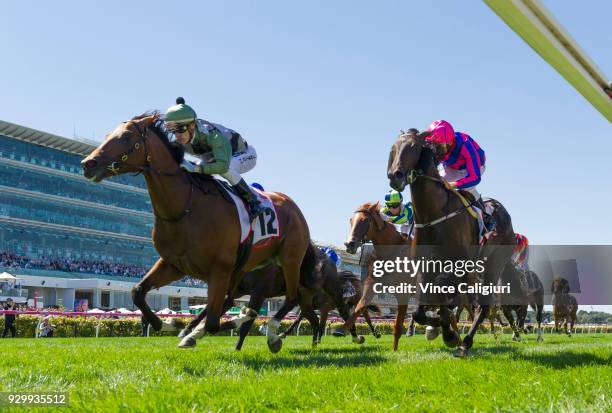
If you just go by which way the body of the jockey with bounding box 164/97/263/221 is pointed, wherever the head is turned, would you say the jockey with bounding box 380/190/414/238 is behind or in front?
behind

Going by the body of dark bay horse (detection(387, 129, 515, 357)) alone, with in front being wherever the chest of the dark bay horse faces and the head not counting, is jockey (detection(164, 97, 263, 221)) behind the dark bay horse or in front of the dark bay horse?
in front

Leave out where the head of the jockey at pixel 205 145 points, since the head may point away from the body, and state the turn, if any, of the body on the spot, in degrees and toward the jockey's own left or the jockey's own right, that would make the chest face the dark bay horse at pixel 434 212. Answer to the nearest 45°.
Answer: approximately 135° to the jockey's own left

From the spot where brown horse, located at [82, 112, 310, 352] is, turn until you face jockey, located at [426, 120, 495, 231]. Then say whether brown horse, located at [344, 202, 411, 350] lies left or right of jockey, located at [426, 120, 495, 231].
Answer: left

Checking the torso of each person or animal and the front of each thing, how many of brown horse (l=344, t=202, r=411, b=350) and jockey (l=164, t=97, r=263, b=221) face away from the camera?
0

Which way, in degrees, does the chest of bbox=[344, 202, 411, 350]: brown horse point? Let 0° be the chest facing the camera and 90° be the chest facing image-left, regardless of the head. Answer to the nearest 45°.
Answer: approximately 45°

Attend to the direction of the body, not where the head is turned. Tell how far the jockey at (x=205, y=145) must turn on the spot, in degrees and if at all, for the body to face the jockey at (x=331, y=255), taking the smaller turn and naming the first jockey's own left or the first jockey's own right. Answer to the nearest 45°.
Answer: approximately 135° to the first jockey's own right

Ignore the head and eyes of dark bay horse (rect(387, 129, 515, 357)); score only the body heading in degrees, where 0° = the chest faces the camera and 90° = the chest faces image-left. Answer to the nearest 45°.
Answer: approximately 45°

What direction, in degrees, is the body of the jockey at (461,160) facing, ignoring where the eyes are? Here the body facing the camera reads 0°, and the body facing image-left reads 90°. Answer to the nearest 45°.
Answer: approximately 45°

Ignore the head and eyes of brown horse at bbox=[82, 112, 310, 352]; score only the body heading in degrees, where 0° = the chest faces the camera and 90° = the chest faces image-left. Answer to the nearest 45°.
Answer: approximately 45°
